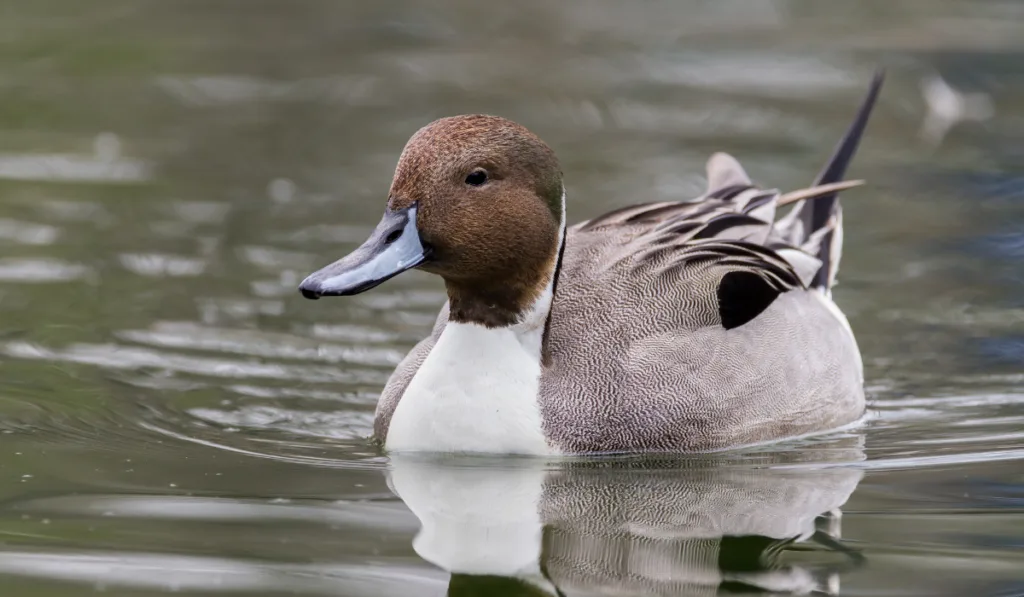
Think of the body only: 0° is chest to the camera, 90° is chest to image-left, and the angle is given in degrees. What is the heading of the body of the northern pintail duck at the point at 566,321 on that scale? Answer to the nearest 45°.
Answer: approximately 45°
